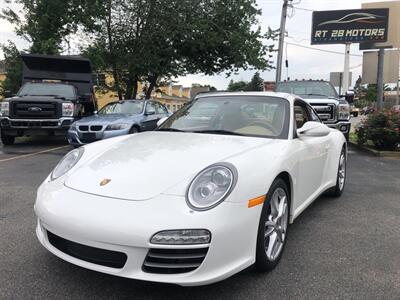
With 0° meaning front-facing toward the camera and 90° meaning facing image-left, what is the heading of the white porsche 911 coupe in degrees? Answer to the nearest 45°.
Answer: approximately 45°

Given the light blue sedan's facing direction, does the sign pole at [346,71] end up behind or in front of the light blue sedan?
behind

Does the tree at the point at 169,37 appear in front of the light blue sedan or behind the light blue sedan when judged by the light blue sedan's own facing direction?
behind

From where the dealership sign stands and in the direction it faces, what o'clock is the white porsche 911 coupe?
The white porsche 911 coupe is roughly at 12 o'clock from the dealership sign.

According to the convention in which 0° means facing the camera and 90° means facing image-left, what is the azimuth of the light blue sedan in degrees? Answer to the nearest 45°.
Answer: approximately 45°

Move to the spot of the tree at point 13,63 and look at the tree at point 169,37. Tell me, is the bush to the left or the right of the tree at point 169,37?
right

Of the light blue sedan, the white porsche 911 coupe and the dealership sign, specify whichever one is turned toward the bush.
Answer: the dealership sign

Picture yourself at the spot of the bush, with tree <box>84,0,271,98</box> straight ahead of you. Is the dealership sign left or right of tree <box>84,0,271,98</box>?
right

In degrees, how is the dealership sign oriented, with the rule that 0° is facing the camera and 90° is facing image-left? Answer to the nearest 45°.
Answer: approximately 0°
